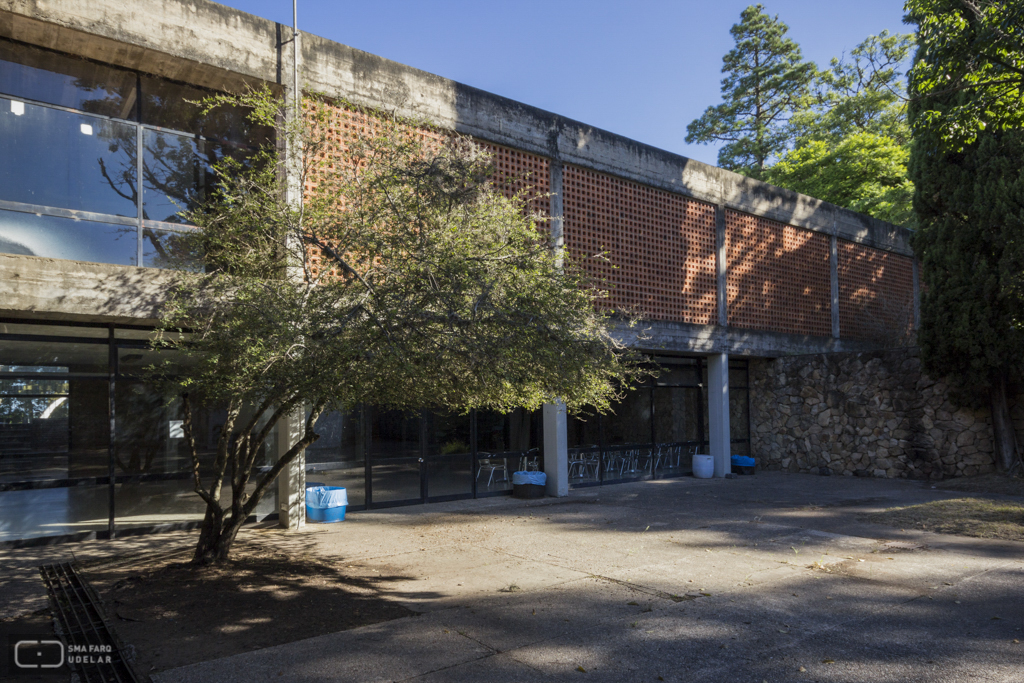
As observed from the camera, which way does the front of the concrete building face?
facing the viewer and to the right of the viewer

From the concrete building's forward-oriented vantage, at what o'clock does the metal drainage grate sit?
The metal drainage grate is roughly at 1 o'clock from the concrete building.

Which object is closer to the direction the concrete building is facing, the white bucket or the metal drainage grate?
the metal drainage grate

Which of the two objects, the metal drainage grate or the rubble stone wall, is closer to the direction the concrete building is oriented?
the metal drainage grate

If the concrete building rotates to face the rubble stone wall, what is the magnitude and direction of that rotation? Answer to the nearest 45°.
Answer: approximately 90° to its left
